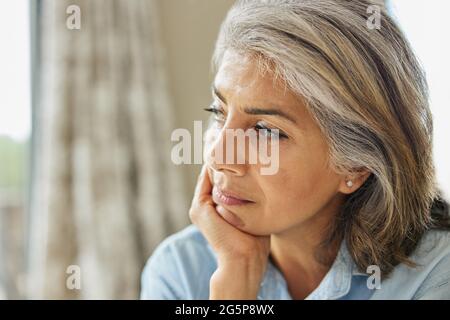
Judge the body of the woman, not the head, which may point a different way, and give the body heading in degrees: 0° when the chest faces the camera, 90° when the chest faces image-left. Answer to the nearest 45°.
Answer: approximately 45°

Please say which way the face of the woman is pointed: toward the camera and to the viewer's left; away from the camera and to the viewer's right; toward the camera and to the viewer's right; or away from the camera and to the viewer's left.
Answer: toward the camera and to the viewer's left
